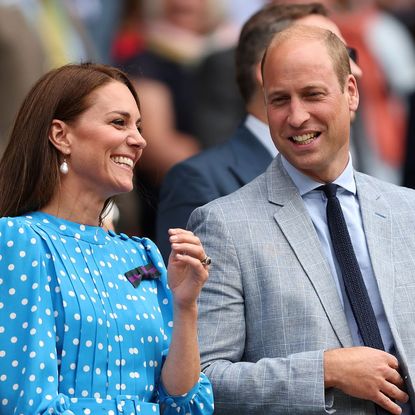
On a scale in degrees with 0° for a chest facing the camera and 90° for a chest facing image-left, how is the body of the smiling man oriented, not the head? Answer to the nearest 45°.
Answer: approximately 315°

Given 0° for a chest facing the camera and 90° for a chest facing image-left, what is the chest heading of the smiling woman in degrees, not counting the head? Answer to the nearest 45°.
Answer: approximately 315°

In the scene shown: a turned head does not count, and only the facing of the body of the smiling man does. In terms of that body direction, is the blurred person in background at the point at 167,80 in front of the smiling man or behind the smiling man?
behind

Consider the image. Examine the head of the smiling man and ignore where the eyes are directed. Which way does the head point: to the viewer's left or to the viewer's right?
to the viewer's left

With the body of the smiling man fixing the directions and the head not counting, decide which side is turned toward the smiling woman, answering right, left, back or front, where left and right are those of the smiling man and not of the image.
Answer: right
